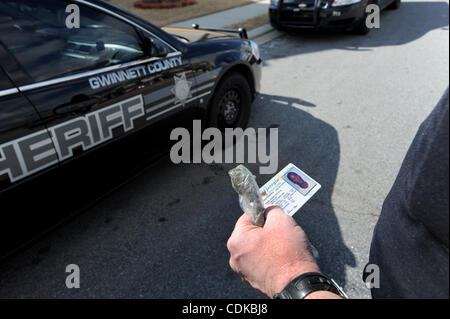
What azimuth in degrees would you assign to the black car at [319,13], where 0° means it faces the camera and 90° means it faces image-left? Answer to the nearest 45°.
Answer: approximately 45°

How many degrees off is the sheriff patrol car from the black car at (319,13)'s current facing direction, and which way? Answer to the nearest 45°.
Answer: approximately 45° to its left
